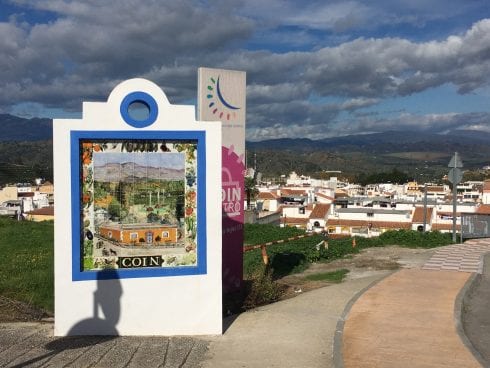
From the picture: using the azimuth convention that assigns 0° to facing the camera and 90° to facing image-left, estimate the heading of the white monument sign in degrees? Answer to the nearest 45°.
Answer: approximately 0°

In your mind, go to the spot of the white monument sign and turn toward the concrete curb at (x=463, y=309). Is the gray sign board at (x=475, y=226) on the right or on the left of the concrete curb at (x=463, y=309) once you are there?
left

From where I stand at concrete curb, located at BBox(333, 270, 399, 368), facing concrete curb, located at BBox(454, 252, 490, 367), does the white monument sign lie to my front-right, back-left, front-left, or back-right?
back-left

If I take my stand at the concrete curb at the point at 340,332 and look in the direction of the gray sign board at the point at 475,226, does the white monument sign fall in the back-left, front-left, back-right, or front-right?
back-left

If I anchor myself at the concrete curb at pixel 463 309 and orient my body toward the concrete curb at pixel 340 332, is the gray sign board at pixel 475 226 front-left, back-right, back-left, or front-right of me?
back-right

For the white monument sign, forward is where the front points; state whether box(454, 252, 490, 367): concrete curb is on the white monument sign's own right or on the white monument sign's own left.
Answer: on the white monument sign's own left

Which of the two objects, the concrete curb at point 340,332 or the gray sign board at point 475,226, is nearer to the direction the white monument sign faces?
the concrete curb

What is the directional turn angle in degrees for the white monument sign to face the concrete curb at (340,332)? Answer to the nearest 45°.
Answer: approximately 90° to its left

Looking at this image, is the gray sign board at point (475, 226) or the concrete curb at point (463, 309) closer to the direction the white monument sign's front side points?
the concrete curb

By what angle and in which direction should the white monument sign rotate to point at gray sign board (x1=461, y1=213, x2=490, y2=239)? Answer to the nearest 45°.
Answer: approximately 135° to its left
